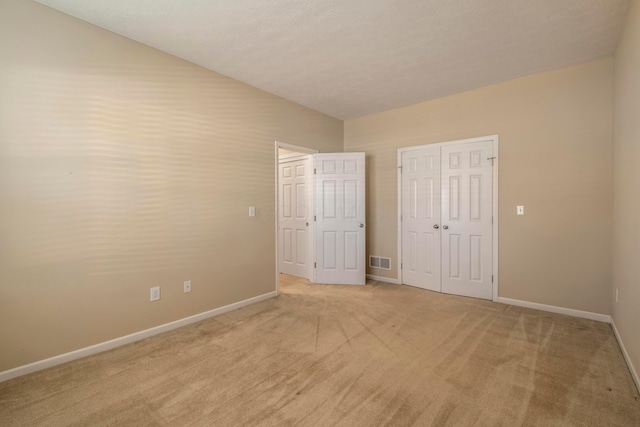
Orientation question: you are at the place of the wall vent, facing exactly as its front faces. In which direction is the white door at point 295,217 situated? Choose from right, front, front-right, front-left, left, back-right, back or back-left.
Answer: front-right

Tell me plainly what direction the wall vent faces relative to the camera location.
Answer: facing the viewer and to the left of the viewer

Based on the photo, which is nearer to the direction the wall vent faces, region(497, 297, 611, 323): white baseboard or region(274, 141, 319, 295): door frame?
the door frame

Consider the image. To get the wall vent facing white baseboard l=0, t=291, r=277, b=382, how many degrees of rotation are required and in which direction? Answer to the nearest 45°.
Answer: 0° — it already faces it

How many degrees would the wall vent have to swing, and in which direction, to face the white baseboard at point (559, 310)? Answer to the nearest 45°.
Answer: approximately 90° to its left

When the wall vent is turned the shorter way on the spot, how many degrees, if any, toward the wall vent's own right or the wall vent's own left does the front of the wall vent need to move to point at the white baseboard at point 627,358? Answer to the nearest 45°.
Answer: approximately 90° to the wall vent's own left

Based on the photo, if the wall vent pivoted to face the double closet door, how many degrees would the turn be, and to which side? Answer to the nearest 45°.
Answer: approximately 90° to its left
